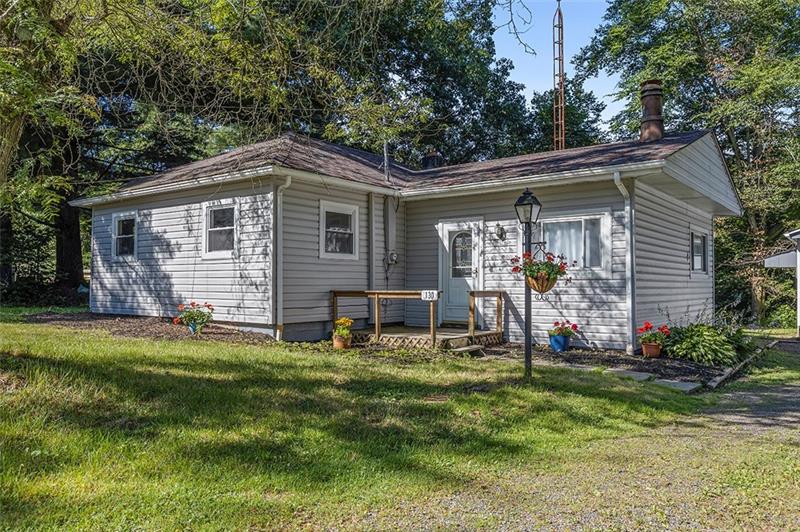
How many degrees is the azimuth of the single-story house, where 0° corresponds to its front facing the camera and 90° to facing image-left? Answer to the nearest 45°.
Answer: approximately 45°

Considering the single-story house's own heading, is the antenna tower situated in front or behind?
behind
